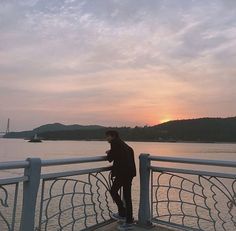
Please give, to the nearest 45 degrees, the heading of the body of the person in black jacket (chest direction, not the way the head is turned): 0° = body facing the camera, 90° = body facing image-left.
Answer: approximately 90°
